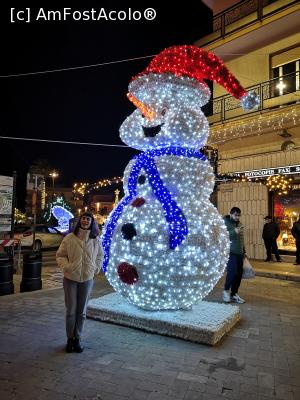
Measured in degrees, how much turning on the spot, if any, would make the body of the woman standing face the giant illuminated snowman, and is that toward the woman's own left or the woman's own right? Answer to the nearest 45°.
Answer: approximately 135° to the woman's own left

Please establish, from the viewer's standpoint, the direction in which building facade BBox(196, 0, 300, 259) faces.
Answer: facing the viewer and to the left of the viewer

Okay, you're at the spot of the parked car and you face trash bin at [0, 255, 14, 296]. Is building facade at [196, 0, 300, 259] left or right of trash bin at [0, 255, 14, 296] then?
left

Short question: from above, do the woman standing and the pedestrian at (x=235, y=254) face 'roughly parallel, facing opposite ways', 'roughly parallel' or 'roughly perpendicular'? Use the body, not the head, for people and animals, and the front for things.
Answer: roughly parallel

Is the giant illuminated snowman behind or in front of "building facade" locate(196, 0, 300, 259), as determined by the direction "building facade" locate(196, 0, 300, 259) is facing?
in front

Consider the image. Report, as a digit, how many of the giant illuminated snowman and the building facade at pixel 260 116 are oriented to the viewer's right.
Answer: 0

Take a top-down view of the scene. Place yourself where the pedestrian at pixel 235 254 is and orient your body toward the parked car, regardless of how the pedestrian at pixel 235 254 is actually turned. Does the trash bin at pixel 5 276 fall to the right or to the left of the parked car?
left

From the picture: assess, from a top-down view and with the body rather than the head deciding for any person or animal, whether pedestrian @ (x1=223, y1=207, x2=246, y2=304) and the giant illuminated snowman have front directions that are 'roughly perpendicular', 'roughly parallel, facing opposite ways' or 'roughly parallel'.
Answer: roughly perpendicular

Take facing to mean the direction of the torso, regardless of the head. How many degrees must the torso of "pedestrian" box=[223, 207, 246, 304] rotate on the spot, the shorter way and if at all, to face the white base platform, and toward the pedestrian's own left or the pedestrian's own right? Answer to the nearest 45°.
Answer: approximately 45° to the pedestrian's own right

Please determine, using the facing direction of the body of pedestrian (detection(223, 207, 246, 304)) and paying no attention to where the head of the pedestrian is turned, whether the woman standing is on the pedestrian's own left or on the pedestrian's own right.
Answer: on the pedestrian's own right

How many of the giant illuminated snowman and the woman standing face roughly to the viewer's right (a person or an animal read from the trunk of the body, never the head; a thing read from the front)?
0

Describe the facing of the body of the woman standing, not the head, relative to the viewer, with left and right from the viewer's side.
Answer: facing the viewer

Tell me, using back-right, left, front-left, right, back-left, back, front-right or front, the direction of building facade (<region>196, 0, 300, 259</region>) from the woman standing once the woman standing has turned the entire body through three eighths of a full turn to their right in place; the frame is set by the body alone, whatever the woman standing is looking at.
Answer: right
